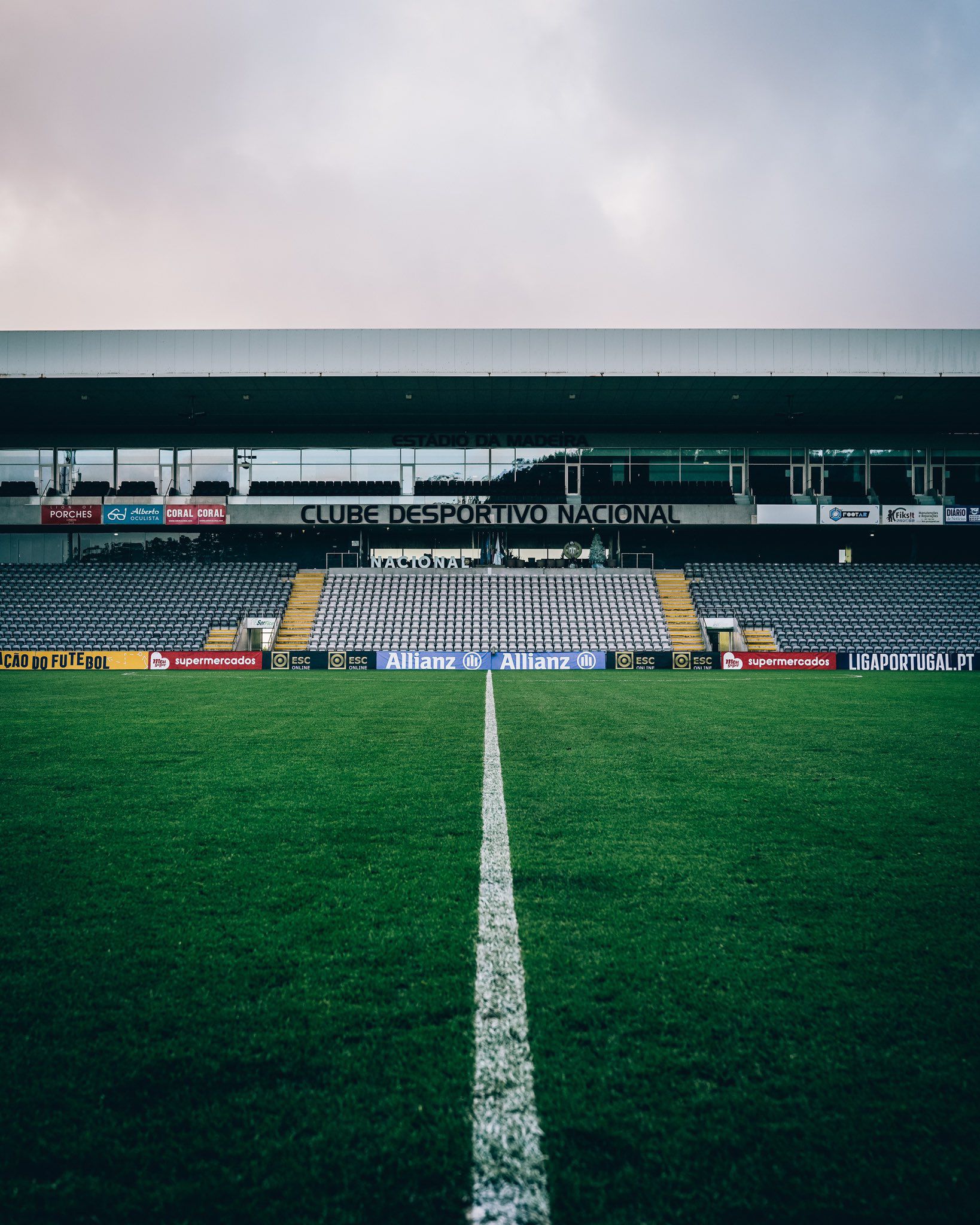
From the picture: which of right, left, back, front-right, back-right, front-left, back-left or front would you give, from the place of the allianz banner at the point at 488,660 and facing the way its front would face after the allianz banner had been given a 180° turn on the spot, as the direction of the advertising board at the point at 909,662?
right

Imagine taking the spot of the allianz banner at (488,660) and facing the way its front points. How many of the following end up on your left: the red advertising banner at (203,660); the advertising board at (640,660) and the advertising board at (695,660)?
2

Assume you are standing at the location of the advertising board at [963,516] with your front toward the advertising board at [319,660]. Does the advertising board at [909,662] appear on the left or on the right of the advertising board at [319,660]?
left

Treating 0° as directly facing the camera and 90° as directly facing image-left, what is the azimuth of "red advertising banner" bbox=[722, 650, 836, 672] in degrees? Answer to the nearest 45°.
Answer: approximately 0°

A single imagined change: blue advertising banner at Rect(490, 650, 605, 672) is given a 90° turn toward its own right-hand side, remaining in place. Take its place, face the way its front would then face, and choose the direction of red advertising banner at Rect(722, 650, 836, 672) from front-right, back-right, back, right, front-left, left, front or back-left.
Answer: back

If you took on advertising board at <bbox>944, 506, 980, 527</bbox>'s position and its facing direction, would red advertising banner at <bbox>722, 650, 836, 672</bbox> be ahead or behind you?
ahead

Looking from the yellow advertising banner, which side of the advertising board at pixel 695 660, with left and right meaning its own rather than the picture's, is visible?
right

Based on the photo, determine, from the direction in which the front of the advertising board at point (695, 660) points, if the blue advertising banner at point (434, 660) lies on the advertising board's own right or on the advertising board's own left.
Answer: on the advertising board's own right

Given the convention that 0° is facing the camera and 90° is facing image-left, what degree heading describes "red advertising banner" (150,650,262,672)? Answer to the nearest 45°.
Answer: approximately 0°

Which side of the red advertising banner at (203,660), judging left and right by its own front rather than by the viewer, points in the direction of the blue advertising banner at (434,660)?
left

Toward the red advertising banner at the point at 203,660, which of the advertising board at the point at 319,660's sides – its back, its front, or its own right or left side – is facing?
right
